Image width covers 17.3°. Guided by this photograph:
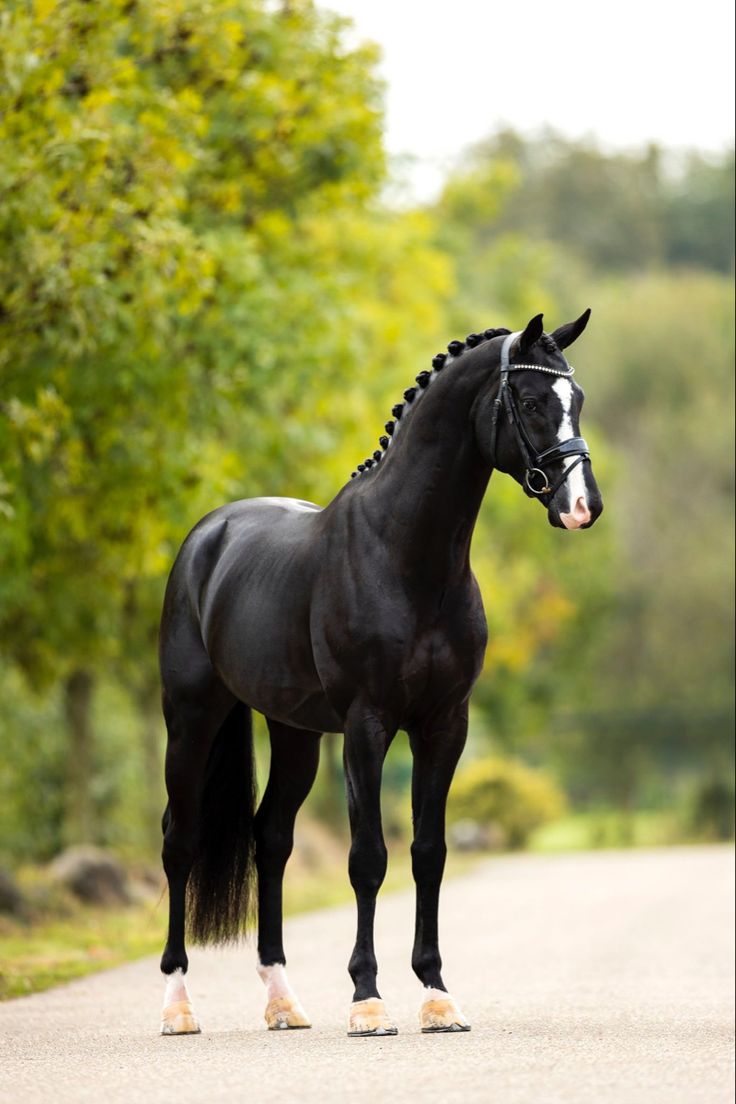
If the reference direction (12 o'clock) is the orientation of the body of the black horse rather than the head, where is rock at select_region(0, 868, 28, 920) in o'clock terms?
The rock is roughly at 7 o'clock from the black horse.

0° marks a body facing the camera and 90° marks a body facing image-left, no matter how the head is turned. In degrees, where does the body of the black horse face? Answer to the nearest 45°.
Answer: approximately 315°

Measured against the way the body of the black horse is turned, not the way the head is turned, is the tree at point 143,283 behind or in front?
behind

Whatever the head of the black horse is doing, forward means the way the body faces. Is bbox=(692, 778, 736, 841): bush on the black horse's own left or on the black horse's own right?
on the black horse's own left

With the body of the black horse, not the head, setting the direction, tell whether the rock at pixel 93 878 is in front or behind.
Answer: behind
